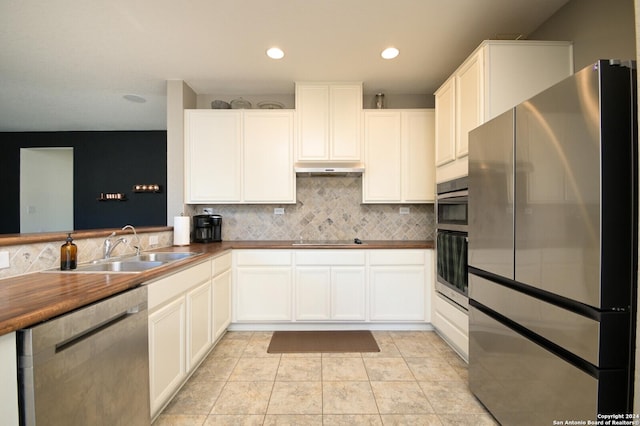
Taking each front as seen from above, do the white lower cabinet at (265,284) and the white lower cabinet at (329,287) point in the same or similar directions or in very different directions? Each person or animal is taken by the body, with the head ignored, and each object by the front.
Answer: same or similar directions

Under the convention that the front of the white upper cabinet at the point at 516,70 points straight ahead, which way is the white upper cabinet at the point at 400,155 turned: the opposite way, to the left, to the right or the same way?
to the left

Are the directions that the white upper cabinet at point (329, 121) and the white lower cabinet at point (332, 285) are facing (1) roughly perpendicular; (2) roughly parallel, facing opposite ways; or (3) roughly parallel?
roughly parallel

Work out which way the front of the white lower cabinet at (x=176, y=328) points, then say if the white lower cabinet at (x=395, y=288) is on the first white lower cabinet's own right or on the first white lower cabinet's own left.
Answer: on the first white lower cabinet's own left

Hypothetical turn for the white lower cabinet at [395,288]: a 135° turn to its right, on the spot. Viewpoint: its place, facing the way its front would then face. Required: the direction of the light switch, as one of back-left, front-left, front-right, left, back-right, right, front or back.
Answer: left

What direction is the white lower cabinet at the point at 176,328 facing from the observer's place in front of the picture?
facing the viewer and to the right of the viewer

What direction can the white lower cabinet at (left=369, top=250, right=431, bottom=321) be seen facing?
toward the camera

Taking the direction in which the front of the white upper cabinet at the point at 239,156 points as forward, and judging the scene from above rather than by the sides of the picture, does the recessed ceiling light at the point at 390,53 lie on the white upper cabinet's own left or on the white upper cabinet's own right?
on the white upper cabinet's own left

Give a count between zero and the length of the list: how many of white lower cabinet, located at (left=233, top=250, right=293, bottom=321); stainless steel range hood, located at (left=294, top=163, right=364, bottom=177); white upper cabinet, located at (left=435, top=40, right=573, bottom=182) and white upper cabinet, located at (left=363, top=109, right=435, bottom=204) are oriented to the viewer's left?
1

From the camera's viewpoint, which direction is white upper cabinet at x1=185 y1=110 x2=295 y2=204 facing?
toward the camera

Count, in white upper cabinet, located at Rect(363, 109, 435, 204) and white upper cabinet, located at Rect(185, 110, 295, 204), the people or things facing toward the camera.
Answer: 2

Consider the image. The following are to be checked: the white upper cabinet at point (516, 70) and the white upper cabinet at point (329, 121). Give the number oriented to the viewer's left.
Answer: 1

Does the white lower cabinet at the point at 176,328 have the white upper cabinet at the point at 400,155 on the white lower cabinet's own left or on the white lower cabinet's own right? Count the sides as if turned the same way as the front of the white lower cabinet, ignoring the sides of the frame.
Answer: on the white lower cabinet's own left

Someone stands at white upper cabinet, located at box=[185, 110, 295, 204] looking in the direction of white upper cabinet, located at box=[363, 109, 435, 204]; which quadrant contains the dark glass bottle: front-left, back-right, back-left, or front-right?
back-right

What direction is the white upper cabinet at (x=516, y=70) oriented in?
to the viewer's left
